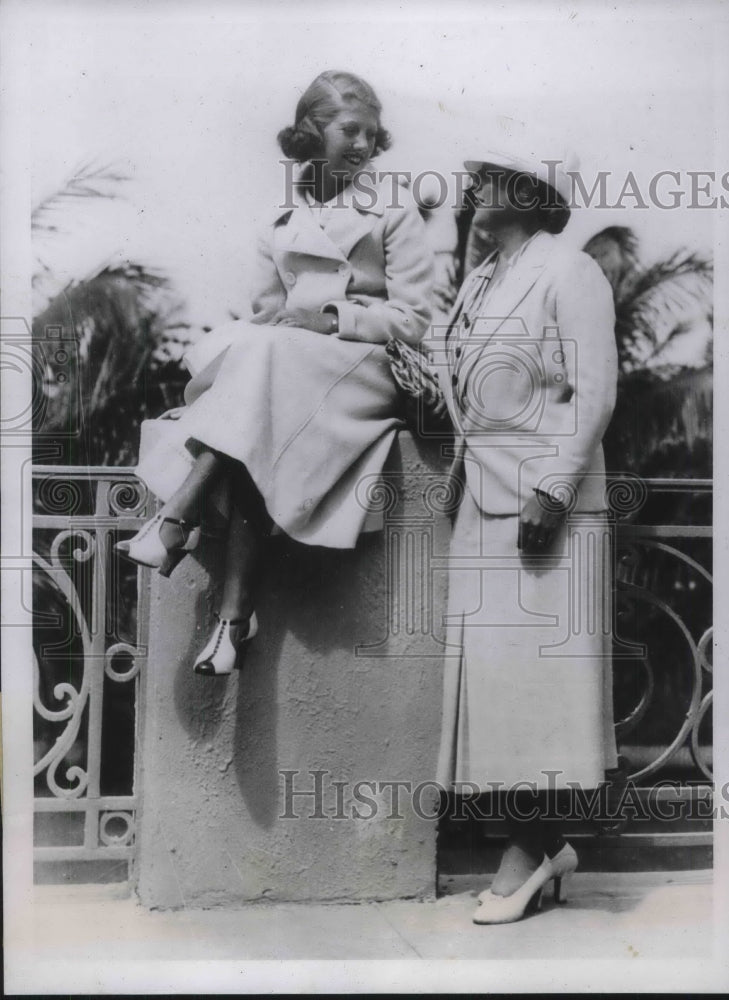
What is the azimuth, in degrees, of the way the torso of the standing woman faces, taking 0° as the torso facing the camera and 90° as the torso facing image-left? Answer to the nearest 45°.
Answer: approximately 45°

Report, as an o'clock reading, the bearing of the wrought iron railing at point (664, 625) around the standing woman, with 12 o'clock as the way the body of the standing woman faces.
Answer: The wrought iron railing is roughly at 7 o'clock from the standing woman.

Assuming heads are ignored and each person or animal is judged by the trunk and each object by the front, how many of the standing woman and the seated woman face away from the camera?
0

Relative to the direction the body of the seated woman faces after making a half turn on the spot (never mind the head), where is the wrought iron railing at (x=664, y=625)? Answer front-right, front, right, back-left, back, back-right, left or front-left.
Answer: front-right

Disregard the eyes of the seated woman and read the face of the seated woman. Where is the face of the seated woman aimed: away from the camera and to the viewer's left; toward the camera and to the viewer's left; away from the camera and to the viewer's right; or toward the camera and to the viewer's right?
toward the camera and to the viewer's right

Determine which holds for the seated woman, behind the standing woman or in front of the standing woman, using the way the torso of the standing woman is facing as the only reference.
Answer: in front
